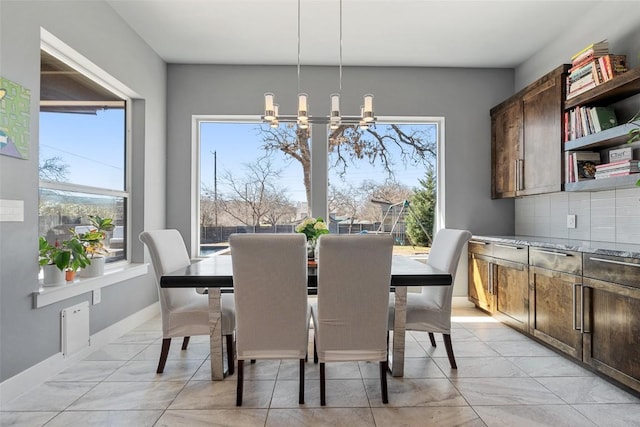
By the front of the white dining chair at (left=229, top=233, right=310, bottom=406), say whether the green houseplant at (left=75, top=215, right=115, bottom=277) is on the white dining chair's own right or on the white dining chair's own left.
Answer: on the white dining chair's own left

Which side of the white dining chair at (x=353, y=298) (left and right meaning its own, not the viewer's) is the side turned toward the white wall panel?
left

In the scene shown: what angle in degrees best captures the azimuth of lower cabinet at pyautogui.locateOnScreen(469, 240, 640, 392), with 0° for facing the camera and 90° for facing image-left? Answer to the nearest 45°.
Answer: approximately 45°

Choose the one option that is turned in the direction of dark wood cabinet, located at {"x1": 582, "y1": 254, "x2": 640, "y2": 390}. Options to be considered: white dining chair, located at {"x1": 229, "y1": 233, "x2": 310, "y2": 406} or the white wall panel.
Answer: the white wall panel

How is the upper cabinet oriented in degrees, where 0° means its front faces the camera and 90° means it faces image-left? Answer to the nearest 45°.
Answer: approximately 45°

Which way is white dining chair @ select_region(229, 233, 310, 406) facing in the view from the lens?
facing away from the viewer

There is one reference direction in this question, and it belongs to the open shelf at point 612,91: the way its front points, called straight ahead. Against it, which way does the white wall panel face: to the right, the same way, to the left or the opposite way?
the opposite way

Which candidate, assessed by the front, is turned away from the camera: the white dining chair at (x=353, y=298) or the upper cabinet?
the white dining chair

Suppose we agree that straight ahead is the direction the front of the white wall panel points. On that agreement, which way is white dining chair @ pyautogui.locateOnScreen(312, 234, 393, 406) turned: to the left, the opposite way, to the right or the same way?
to the left

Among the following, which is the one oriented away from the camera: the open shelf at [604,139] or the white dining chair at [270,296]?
the white dining chair

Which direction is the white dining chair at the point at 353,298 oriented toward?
away from the camera

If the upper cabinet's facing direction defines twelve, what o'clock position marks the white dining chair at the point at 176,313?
The white dining chair is roughly at 12 o'clock from the upper cabinet.

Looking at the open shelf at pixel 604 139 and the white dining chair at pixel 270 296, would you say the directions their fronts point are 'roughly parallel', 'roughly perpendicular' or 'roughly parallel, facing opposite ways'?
roughly perpendicular

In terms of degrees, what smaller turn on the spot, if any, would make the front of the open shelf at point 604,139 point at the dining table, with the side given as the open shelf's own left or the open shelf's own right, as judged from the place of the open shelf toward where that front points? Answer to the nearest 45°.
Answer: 0° — it already faces it

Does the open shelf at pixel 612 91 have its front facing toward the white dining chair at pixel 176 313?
yes
